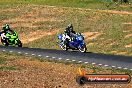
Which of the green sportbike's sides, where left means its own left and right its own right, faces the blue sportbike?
front

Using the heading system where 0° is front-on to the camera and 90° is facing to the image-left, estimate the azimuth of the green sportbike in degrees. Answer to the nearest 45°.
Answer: approximately 315°
